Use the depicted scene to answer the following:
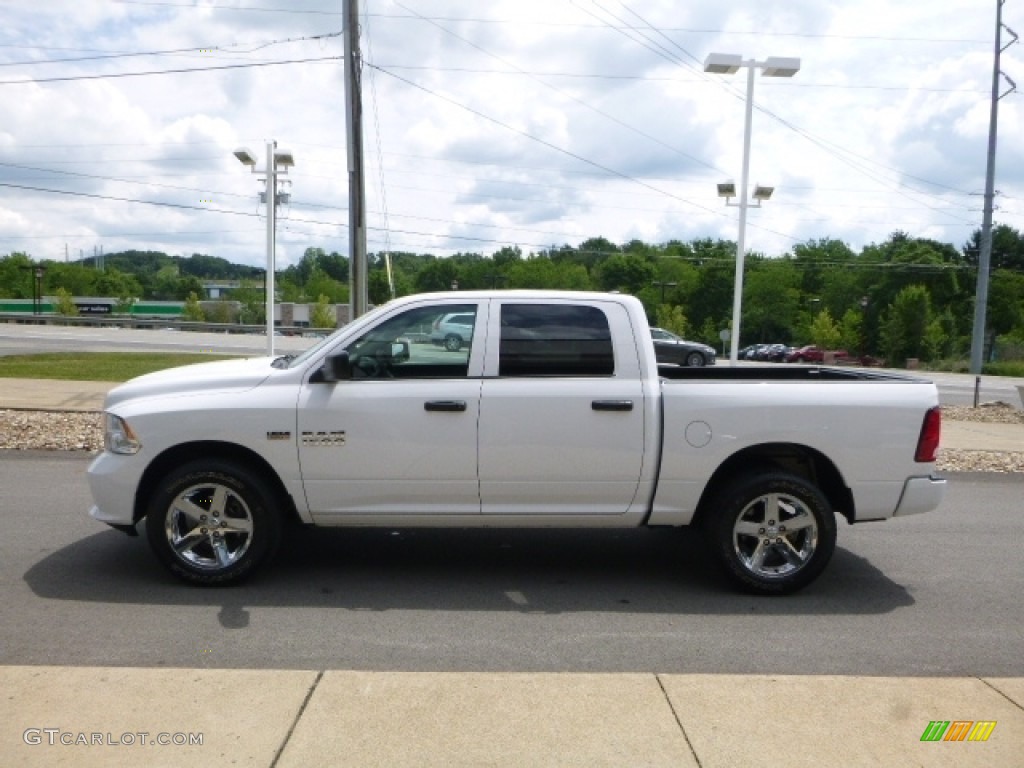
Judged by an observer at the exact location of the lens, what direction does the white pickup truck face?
facing to the left of the viewer

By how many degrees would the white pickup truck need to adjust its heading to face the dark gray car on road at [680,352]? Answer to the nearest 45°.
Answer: approximately 90° to its right

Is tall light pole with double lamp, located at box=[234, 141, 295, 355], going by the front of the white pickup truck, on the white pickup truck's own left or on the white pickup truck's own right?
on the white pickup truck's own right

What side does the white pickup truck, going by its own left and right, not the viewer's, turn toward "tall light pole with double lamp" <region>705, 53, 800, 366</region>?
right

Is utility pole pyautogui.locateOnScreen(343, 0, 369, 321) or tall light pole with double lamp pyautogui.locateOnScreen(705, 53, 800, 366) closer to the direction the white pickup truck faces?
the utility pole

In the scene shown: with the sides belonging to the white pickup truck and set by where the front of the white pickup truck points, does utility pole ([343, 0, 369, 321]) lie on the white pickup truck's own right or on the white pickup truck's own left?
on the white pickup truck's own right
